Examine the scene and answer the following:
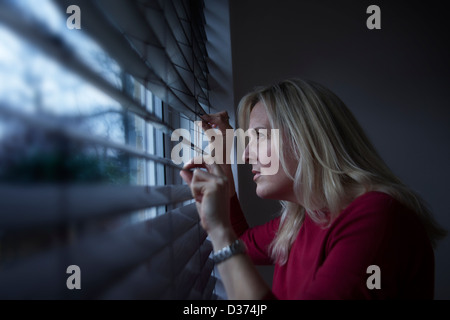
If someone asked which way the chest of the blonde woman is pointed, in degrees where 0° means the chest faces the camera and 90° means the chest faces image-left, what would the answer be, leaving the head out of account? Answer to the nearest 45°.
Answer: approximately 90°
